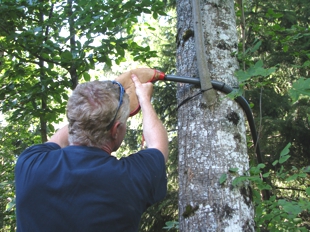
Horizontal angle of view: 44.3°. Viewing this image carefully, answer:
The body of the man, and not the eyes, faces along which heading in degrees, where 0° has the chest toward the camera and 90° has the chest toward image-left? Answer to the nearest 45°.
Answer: approximately 180°

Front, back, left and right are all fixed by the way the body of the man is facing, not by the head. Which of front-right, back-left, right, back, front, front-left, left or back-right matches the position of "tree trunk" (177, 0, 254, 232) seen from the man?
front-right

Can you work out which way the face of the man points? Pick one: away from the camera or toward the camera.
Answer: away from the camera

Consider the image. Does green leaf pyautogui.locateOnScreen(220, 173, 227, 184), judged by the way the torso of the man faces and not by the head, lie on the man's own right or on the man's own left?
on the man's own right
